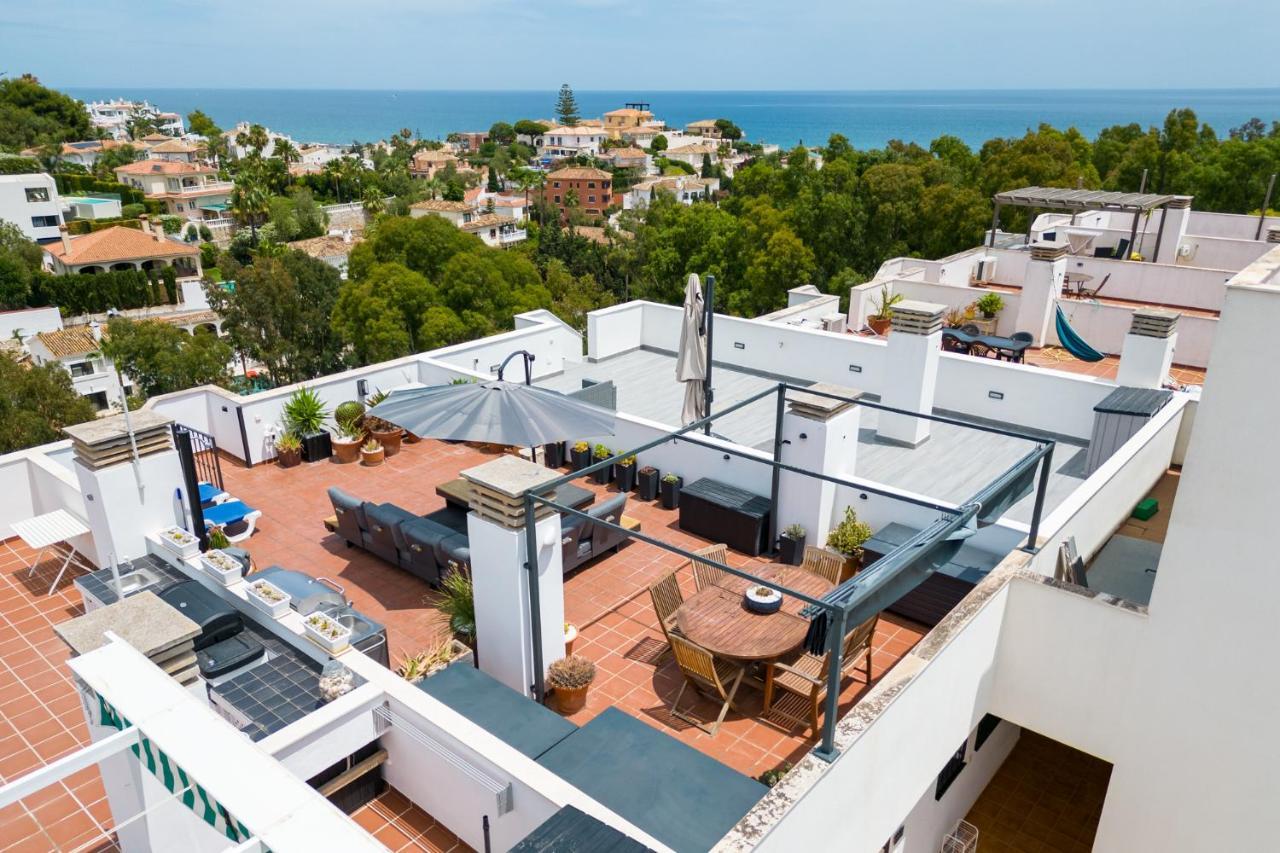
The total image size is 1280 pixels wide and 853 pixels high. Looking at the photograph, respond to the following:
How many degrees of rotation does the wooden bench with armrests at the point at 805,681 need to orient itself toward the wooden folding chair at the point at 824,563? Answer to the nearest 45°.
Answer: approximately 45° to its right

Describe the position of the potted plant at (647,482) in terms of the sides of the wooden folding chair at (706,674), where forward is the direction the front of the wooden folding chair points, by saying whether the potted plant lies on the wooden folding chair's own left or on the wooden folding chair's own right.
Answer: on the wooden folding chair's own left

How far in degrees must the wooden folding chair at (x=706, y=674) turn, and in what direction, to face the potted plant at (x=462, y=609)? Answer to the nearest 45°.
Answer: approximately 135° to its left

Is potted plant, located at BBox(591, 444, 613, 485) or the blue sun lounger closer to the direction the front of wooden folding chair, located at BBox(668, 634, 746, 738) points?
the potted plant

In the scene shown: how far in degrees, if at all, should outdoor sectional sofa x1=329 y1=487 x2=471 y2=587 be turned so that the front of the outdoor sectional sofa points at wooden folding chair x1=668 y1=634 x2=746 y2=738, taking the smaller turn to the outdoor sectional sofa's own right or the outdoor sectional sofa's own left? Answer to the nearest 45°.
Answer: approximately 90° to the outdoor sectional sofa's own right

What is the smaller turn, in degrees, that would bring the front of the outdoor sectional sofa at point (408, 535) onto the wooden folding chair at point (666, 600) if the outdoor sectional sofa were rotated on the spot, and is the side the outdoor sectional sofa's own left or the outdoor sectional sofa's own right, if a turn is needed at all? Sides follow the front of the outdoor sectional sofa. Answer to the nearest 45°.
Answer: approximately 90° to the outdoor sectional sofa's own right

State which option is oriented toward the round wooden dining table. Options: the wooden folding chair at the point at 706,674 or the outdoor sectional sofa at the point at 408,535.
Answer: the wooden folding chair

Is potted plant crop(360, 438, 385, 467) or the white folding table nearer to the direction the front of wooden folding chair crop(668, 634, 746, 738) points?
the potted plant

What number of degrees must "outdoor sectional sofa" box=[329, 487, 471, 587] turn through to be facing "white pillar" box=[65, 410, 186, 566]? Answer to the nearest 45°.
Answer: approximately 135° to its left

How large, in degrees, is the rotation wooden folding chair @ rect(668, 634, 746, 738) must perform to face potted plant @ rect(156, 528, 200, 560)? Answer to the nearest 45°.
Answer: approximately 135° to its left

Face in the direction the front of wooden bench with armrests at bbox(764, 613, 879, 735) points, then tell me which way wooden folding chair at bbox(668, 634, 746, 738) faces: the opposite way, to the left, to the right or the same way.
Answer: to the right

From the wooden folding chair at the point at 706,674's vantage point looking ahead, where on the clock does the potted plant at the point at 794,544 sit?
The potted plant is roughly at 11 o'clock from the wooden folding chair.

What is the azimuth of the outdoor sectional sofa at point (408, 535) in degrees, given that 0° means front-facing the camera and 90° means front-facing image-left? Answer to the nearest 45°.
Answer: approximately 225°

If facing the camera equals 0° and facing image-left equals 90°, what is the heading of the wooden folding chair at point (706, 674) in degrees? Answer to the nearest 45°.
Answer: approximately 225°

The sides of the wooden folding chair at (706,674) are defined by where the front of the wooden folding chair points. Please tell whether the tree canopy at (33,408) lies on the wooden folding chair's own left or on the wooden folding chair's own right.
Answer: on the wooden folding chair's own left

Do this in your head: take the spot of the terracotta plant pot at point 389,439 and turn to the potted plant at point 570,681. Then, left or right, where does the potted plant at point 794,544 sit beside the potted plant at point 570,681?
left
